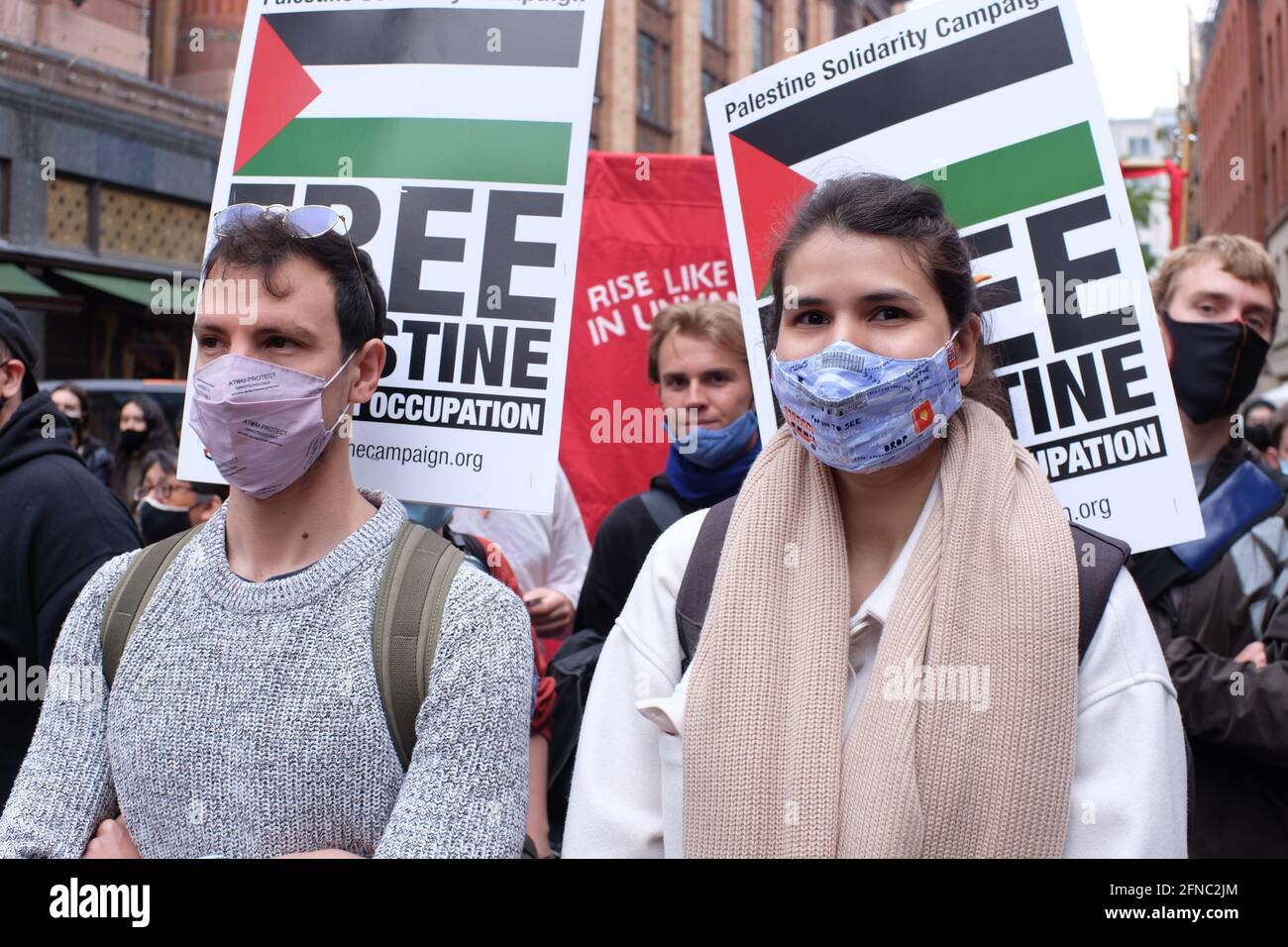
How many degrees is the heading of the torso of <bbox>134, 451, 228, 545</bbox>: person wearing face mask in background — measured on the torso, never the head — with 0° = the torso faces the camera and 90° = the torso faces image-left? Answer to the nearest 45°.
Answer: approximately 45°

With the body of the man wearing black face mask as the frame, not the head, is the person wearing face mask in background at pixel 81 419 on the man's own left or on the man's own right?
on the man's own right

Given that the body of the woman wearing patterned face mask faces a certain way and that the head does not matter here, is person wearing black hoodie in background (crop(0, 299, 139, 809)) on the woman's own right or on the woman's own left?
on the woman's own right

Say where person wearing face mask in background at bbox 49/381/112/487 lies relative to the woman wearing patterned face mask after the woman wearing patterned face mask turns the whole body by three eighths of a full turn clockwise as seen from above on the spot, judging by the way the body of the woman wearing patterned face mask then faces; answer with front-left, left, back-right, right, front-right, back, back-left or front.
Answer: front

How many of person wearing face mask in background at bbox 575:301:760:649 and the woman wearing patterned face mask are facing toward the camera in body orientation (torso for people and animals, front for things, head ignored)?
2

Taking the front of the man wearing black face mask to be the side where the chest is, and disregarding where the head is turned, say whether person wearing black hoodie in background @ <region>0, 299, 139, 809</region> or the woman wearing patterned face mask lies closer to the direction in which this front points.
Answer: the woman wearing patterned face mask

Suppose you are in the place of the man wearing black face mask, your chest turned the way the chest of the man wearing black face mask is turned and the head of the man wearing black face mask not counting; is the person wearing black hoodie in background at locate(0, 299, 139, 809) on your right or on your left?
on your right

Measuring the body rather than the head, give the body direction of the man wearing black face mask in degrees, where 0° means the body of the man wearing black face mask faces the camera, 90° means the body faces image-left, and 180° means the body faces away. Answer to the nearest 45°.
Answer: approximately 0°

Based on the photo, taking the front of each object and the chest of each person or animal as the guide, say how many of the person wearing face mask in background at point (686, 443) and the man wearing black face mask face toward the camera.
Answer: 2
